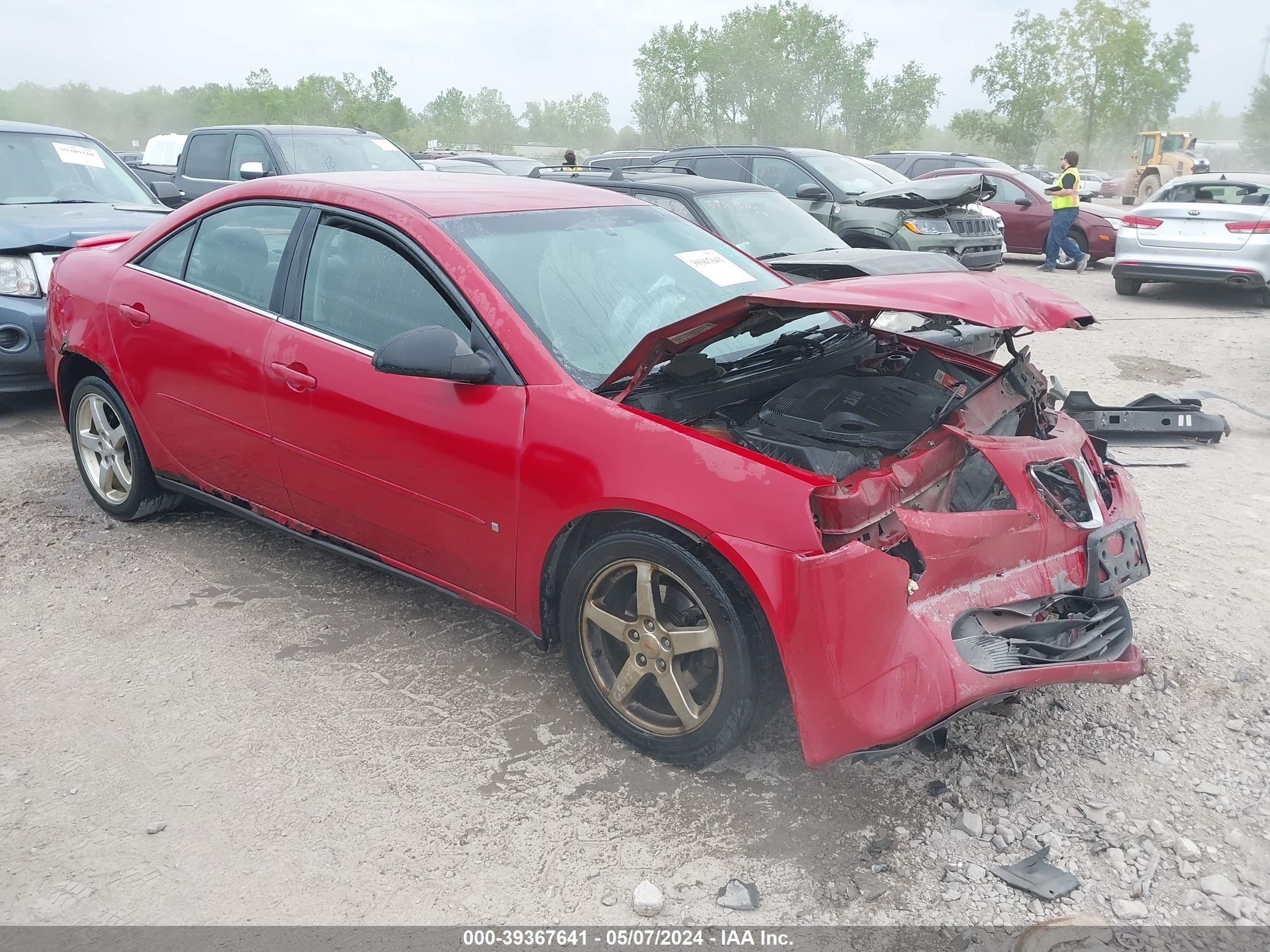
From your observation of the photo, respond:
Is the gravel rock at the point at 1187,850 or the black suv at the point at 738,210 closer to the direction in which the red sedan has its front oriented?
the gravel rock

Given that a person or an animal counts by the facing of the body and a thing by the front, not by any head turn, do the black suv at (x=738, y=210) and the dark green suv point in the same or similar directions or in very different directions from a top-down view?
same or similar directions

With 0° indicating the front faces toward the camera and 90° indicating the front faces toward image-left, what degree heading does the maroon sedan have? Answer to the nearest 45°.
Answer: approximately 315°

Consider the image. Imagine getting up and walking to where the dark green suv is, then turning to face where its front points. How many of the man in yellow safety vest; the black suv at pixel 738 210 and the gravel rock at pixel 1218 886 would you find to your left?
1

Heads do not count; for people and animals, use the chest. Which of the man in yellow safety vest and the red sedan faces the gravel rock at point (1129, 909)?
the red sedan

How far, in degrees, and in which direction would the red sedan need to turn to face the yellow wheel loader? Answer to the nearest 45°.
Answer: approximately 90° to its left

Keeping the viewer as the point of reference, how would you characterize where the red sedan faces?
facing the viewer and to the right of the viewer

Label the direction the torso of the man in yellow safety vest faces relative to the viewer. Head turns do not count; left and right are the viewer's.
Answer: facing to the left of the viewer

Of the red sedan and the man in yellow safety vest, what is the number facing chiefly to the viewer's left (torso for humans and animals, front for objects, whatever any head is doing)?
1

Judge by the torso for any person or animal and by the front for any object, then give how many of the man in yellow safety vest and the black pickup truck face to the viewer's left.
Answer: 1

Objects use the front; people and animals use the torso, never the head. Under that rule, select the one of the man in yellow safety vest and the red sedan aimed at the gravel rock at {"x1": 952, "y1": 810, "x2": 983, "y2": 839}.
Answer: the red sedan

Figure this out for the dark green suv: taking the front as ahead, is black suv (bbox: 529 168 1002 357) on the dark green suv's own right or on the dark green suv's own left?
on the dark green suv's own right

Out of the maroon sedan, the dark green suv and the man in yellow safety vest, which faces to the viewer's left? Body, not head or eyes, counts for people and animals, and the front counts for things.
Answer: the man in yellow safety vest

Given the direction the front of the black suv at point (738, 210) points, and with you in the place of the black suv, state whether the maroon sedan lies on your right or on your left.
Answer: on your left
